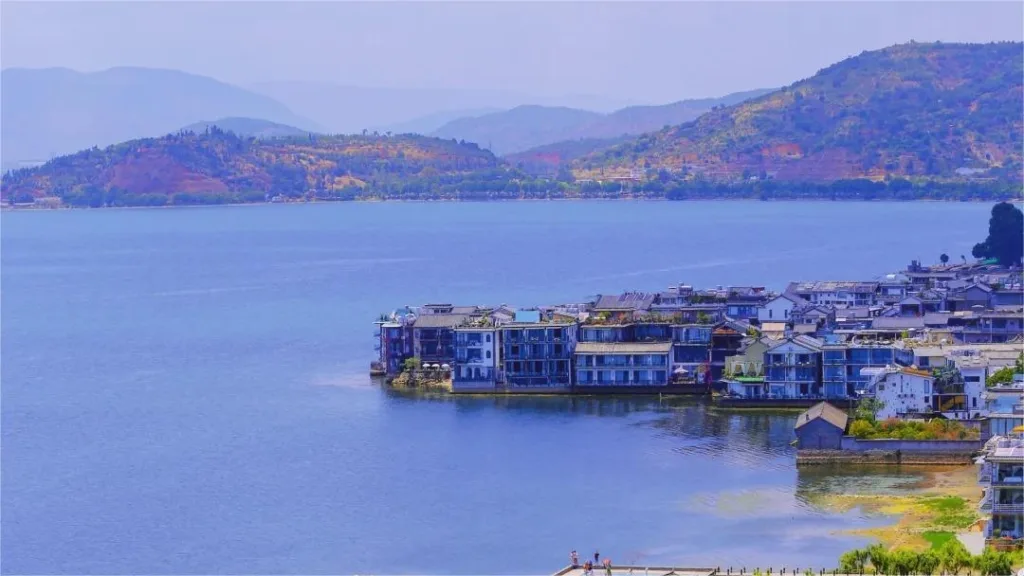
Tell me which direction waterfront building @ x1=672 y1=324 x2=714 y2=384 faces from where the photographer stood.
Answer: facing the viewer

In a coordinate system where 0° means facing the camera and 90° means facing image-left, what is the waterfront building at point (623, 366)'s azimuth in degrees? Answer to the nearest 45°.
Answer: approximately 0°

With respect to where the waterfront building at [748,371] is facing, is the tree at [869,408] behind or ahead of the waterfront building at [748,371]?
ahead

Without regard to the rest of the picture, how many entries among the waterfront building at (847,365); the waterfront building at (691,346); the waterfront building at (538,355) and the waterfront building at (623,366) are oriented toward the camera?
4

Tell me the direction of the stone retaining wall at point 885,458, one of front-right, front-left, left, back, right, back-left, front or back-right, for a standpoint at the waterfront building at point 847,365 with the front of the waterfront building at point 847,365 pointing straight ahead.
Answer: front

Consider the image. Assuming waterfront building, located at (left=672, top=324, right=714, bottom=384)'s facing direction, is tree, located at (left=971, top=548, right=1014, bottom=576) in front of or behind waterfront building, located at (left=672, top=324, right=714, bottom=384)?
in front

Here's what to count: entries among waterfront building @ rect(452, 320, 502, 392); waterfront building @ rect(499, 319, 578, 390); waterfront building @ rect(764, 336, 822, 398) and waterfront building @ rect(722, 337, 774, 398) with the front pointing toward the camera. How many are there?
4

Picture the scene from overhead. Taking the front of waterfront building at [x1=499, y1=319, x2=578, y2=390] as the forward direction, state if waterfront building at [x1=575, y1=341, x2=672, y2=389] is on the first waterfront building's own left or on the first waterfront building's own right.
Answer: on the first waterfront building's own left

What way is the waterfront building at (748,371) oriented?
toward the camera

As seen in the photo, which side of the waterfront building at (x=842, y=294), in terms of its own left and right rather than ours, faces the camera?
front

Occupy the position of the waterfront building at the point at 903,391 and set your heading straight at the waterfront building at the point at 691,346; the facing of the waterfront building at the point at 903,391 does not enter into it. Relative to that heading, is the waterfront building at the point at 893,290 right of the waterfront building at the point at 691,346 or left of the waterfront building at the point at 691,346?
right

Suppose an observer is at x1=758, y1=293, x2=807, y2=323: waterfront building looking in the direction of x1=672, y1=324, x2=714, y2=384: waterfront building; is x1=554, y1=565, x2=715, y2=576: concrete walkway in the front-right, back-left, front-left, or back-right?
front-left

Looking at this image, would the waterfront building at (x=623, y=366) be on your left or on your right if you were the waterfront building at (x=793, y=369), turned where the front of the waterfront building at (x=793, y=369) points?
on your right

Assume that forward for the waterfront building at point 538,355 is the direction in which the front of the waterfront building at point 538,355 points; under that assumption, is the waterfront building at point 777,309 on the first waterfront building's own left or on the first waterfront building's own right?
on the first waterfront building's own left
